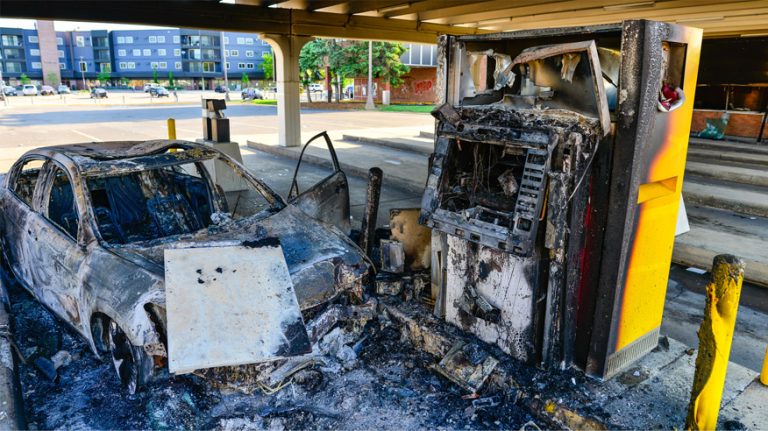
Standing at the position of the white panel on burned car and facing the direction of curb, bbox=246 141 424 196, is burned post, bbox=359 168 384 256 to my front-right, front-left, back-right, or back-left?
front-right

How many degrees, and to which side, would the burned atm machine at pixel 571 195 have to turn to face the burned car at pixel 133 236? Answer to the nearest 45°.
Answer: approximately 45° to its right

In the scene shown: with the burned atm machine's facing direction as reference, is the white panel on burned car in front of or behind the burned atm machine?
in front

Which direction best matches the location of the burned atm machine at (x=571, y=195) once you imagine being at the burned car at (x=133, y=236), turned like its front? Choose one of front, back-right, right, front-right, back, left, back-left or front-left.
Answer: front

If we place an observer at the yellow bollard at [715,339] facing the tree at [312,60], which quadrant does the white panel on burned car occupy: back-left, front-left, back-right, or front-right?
front-left

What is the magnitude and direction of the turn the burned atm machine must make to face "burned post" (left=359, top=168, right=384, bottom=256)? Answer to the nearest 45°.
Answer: approximately 90° to its right

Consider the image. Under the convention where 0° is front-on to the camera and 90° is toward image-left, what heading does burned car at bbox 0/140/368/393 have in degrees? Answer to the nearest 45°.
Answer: approximately 315°

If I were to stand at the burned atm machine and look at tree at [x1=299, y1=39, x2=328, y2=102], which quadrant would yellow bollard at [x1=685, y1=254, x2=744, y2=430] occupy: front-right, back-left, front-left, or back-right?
back-right

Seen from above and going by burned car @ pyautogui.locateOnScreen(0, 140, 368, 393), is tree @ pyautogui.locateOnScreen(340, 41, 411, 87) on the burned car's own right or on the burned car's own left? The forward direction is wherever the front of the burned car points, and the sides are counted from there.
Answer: on the burned car's own left

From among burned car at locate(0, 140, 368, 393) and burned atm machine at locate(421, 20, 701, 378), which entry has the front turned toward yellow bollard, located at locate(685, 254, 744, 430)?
the burned car

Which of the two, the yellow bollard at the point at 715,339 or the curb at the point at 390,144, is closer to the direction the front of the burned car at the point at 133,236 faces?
the yellow bollard

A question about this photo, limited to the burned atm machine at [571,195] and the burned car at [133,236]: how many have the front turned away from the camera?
0

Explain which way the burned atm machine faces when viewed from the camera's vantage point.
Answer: facing the viewer and to the left of the viewer

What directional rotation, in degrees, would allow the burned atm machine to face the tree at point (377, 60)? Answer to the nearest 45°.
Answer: approximately 135° to its right
